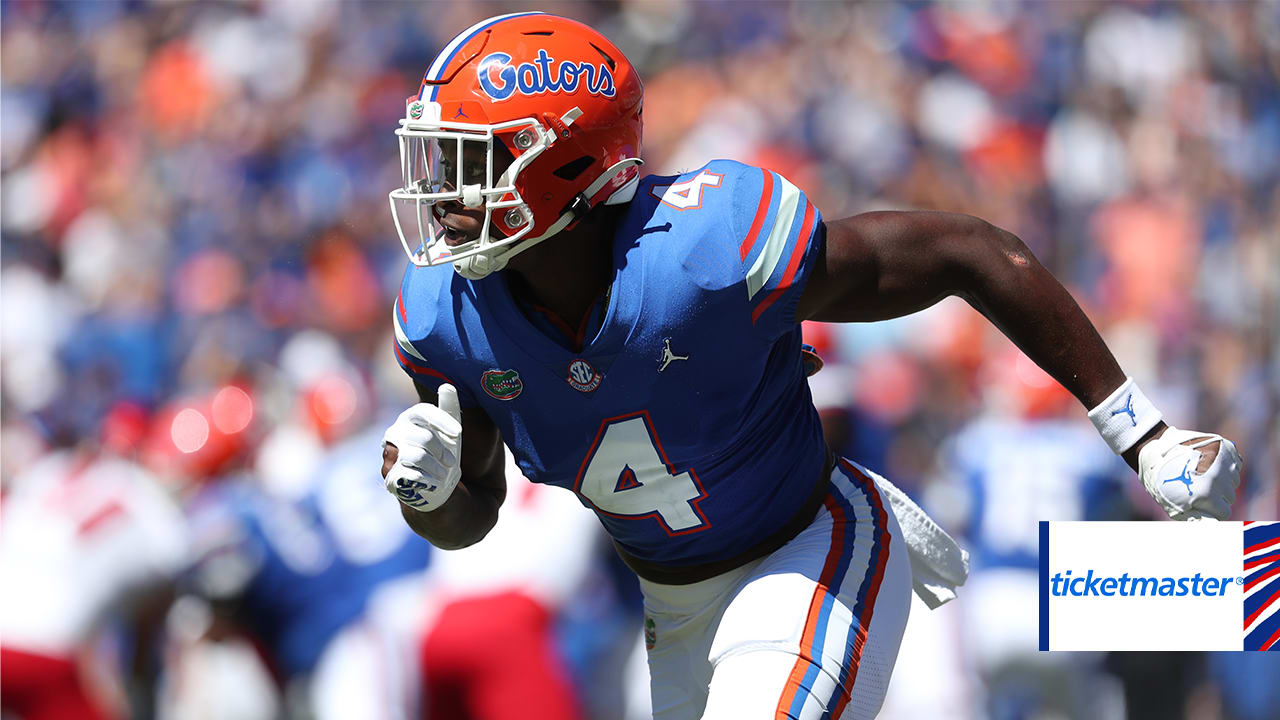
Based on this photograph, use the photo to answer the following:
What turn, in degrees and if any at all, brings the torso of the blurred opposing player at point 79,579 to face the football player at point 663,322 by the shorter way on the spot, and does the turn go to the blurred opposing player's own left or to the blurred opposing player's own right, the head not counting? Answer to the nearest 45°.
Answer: approximately 45° to the blurred opposing player's own right

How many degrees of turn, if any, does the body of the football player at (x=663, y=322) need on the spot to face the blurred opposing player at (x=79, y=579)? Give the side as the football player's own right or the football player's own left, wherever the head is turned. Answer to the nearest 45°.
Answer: approximately 90° to the football player's own right

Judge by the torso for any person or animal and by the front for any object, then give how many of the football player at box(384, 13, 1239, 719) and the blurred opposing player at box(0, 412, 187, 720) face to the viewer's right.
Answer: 1

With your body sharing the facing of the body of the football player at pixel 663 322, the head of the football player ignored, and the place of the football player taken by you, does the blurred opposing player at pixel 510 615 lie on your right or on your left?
on your right

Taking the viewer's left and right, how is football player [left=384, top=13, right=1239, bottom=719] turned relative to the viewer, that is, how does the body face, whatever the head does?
facing the viewer and to the left of the viewer

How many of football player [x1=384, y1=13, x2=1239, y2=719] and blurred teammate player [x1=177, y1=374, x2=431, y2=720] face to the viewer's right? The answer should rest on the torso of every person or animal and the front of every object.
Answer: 0

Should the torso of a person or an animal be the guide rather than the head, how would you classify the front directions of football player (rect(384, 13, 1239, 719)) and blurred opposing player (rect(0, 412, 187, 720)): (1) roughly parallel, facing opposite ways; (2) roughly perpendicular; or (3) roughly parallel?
roughly parallel, facing opposite ways

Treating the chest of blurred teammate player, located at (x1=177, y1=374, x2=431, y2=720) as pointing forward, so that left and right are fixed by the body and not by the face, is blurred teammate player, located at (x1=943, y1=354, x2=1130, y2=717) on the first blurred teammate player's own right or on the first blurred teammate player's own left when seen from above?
on the first blurred teammate player's own left

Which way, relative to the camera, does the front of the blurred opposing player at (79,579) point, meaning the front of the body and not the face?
to the viewer's right

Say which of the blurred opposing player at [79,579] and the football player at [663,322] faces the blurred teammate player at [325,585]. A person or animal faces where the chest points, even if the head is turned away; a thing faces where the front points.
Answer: the blurred opposing player at [79,579]

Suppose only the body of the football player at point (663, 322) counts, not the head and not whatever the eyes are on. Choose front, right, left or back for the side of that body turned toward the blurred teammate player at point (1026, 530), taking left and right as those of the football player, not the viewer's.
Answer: back

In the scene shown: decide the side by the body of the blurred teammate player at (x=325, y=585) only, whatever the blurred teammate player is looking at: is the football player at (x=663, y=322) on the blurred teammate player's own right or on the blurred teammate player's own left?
on the blurred teammate player's own left

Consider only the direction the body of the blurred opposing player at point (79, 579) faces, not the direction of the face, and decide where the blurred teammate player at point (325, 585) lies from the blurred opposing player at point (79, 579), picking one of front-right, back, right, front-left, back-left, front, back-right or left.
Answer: front
